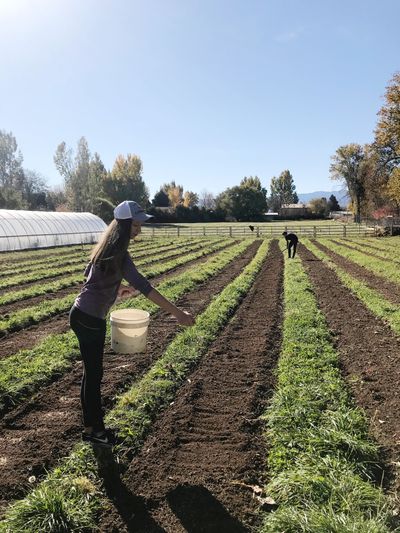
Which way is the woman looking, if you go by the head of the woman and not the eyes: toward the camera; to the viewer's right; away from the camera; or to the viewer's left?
to the viewer's right

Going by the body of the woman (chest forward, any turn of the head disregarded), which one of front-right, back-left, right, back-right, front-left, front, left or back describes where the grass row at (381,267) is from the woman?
front-left

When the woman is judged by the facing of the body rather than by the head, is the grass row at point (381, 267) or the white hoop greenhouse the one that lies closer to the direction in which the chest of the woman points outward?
the grass row

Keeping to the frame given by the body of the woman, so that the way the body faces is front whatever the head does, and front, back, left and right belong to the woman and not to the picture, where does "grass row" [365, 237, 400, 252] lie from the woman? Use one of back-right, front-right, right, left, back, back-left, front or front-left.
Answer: front-left

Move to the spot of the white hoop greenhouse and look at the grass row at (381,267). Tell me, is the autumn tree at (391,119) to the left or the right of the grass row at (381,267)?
left

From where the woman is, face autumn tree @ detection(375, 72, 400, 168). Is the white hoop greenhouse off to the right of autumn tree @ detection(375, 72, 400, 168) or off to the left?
left

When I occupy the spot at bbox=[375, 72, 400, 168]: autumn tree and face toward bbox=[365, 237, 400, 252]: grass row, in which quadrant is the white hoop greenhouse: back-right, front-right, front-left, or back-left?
front-right

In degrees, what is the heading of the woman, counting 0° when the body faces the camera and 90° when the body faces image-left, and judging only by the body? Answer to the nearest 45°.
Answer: approximately 270°

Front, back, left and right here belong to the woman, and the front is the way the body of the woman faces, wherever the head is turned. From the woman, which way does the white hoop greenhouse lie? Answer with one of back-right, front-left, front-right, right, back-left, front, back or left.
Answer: left

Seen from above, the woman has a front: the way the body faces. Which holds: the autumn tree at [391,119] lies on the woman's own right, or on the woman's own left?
on the woman's own left

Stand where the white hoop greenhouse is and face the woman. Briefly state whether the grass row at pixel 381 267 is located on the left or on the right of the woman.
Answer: left
